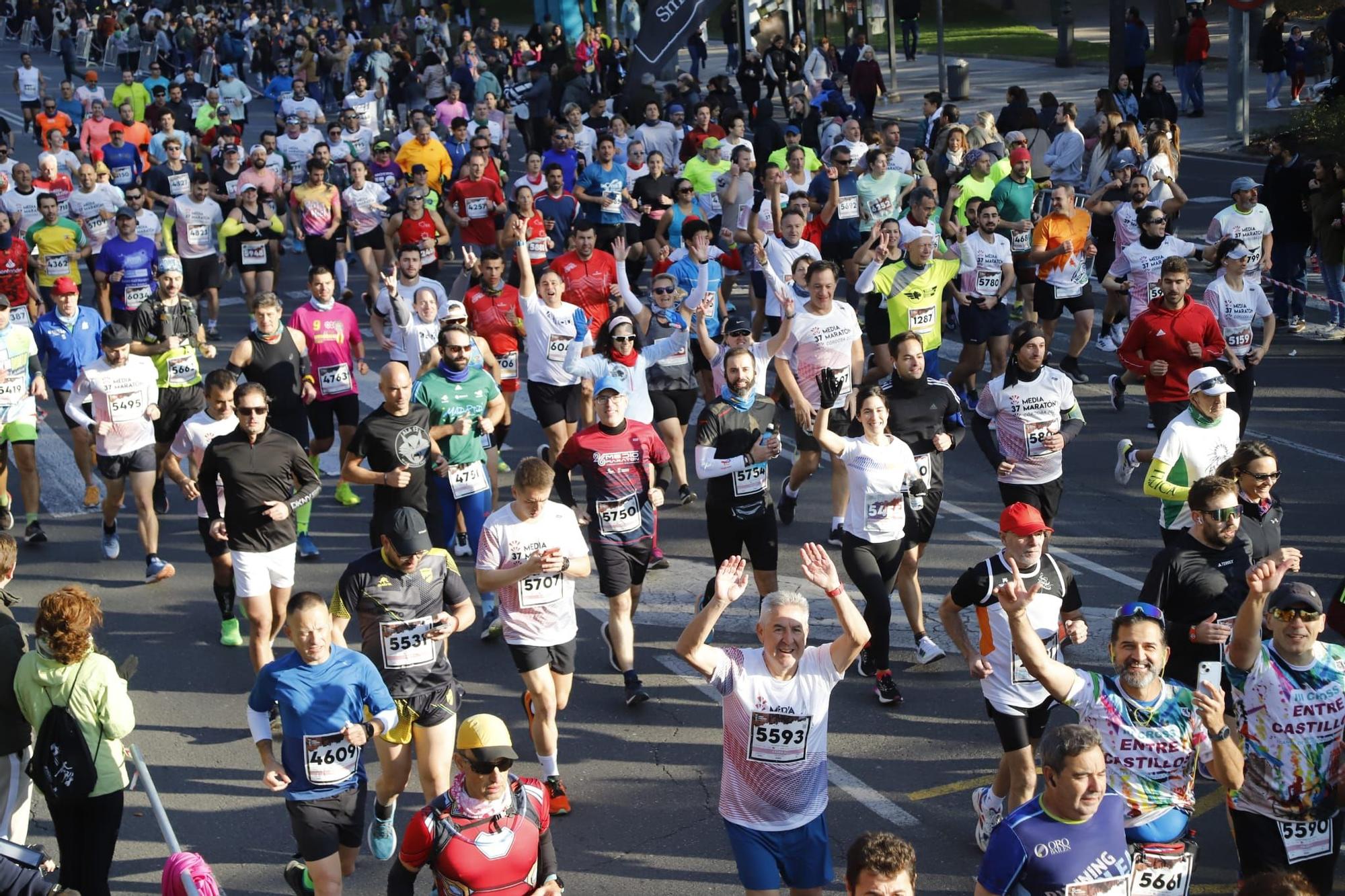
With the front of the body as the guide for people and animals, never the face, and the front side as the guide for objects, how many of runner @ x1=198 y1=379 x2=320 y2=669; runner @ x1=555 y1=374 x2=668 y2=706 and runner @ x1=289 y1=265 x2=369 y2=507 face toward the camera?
3

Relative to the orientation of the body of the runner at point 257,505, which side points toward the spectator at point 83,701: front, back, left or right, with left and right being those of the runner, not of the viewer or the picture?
front

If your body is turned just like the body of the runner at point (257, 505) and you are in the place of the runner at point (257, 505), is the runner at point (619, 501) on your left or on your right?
on your left

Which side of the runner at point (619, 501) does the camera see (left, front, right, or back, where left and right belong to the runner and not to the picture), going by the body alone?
front

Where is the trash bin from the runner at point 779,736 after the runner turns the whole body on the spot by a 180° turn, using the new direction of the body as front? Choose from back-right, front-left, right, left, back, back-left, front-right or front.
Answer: front

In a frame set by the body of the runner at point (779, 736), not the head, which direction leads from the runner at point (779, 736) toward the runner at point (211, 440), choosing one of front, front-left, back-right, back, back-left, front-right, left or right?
back-right

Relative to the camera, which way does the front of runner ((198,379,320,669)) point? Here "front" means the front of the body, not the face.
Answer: toward the camera

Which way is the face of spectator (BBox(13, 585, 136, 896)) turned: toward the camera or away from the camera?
away from the camera

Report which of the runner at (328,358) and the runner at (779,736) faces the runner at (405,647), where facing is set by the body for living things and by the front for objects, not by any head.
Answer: the runner at (328,358)

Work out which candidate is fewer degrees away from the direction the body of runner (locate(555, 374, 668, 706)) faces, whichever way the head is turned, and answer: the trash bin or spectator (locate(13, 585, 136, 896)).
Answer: the spectator

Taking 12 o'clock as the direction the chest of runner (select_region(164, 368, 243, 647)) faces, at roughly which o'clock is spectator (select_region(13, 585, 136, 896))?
The spectator is roughly at 2 o'clock from the runner.

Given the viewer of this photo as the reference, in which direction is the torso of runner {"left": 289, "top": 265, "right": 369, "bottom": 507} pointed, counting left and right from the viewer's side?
facing the viewer

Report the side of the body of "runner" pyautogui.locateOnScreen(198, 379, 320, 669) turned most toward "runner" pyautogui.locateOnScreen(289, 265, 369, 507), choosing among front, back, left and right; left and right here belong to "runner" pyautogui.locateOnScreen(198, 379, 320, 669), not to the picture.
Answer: back

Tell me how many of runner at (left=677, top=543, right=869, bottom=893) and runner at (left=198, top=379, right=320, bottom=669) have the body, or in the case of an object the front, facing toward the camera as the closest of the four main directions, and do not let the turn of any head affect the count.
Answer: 2
